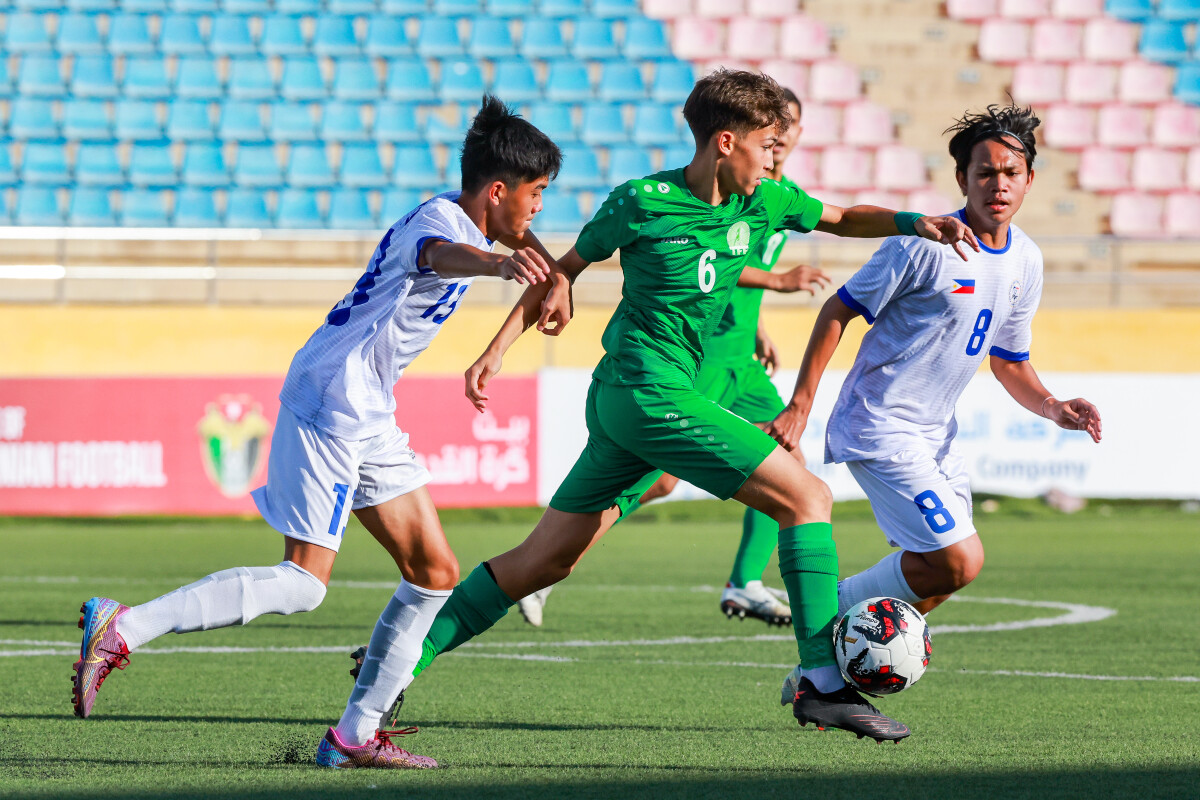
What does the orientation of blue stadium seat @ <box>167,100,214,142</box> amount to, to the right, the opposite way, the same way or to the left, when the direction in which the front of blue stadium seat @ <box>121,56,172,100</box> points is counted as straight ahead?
the same way

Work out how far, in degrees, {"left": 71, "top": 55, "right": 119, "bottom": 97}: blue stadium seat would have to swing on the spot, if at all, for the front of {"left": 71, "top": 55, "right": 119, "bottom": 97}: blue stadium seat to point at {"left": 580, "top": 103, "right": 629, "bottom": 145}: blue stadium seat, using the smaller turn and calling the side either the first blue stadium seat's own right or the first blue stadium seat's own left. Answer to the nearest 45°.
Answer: approximately 90° to the first blue stadium seat's own left

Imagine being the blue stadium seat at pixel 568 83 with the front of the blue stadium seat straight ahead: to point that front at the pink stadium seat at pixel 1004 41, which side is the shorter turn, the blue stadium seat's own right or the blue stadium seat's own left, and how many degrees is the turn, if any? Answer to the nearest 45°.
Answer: approximately 90° to the blue stadium seat's own left

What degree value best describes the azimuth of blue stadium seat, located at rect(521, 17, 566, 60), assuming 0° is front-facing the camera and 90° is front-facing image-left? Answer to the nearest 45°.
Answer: approximately 0°

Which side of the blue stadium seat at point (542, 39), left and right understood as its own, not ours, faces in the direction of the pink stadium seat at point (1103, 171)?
left

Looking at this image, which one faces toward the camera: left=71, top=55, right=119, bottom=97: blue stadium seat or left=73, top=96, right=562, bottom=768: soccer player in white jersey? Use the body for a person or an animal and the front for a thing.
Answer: the blue stadium seat

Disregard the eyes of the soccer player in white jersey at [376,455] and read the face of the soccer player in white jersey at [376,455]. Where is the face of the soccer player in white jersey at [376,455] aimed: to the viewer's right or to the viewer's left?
to the viewer's right

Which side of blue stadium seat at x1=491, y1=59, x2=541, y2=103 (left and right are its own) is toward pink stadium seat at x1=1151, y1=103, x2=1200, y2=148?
left

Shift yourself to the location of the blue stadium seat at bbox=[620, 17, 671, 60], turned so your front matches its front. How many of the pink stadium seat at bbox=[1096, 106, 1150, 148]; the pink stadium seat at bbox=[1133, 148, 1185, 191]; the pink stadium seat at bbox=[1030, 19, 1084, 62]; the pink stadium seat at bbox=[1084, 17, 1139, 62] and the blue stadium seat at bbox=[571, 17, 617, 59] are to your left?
4

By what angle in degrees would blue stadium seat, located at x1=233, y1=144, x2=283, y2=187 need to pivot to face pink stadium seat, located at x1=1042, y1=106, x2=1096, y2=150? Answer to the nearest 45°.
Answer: approximately 90° to its left

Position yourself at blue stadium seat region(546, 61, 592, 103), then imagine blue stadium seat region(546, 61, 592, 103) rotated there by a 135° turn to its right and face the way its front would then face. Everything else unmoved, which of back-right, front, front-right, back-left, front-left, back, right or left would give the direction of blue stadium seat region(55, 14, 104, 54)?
front-left

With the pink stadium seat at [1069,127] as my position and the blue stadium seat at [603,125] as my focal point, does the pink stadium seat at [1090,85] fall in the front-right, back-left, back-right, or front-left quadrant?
back-right

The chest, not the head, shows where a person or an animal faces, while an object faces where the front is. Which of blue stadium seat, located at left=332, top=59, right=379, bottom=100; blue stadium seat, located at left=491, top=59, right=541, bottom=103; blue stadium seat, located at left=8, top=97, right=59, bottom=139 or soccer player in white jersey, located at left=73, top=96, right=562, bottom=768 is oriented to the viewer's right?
the soccer player in white jersey

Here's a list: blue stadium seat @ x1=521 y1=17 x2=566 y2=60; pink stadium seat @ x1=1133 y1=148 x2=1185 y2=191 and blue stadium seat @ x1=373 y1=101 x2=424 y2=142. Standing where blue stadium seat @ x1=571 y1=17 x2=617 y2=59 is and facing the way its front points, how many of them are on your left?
1

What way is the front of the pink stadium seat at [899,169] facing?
toward the camera

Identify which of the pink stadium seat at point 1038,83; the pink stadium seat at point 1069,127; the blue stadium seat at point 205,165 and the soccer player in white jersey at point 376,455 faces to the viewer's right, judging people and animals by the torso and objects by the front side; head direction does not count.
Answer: the soccer player in white jersey

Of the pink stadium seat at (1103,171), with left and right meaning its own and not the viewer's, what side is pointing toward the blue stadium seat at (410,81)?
right

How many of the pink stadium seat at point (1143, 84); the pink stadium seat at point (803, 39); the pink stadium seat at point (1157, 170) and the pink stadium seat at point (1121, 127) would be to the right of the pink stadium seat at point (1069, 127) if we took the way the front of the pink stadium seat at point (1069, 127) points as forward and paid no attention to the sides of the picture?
1
